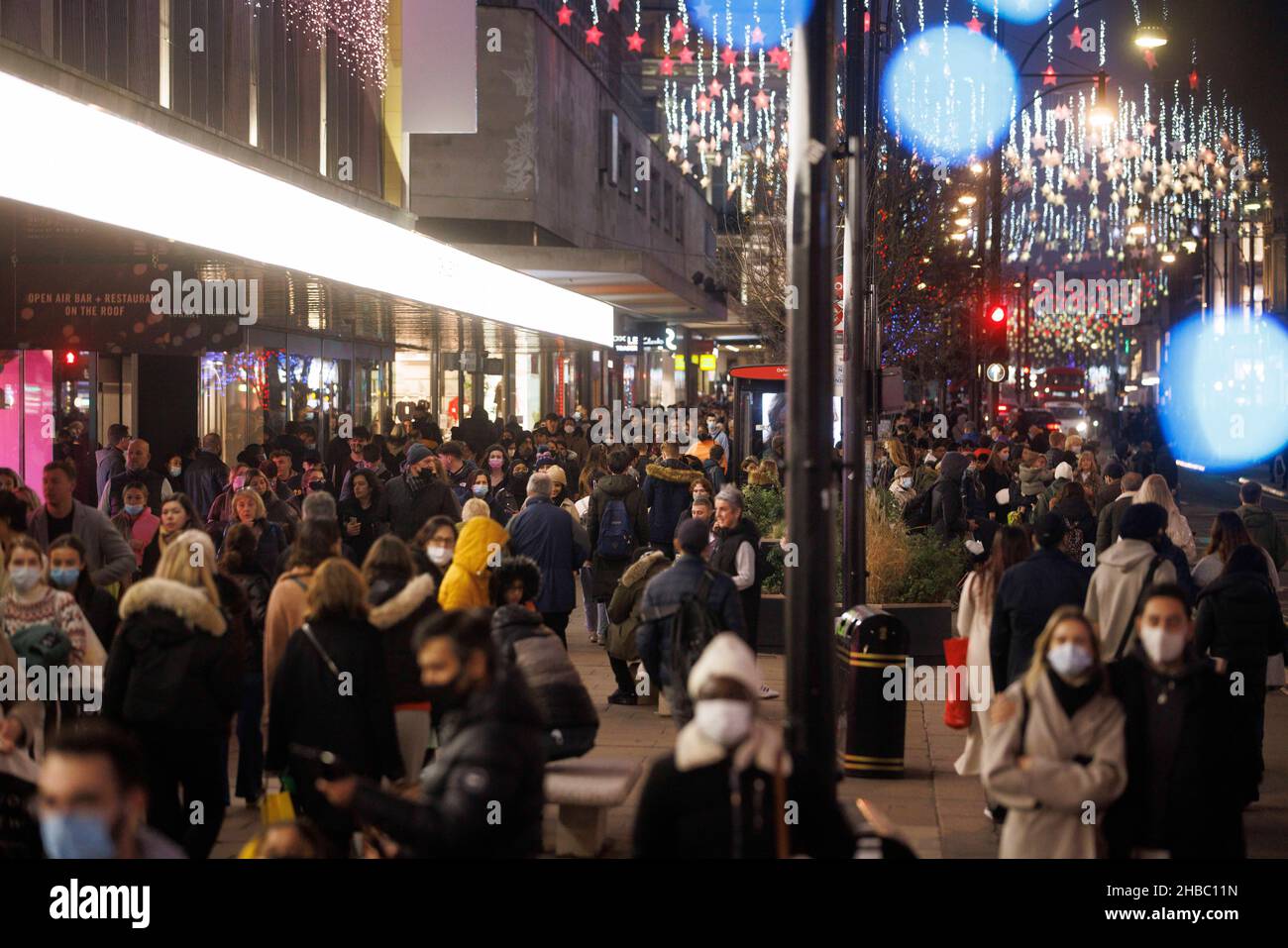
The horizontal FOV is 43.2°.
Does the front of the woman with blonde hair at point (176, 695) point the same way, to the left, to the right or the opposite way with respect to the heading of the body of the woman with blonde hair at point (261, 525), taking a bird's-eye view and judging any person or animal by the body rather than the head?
the opposite way

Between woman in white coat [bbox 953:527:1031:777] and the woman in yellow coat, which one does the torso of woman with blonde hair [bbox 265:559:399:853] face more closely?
the woman in yellow coat

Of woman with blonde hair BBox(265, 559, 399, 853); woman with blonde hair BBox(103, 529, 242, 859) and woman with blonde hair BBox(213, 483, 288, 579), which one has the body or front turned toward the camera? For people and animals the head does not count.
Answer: woman with blonde hair BBox(213, 483, 288, 579)

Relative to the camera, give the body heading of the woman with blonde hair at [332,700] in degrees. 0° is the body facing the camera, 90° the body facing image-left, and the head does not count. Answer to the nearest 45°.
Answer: approximately 180°

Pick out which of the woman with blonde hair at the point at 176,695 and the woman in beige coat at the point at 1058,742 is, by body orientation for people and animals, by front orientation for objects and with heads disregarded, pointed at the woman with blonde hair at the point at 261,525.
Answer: the woman with blonde hair at the point at 176,695

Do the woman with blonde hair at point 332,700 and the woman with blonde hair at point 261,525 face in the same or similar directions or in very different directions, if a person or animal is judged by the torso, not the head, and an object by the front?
very different directions

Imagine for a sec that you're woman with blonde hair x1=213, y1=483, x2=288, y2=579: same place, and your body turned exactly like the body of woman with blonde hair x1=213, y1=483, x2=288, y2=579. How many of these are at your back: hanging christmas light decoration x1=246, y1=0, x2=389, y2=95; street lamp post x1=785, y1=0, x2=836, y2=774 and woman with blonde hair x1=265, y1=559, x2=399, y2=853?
1

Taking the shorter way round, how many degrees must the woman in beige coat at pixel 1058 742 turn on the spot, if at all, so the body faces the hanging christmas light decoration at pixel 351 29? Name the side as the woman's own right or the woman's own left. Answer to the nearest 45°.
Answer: approximately 135° to the woman's own right

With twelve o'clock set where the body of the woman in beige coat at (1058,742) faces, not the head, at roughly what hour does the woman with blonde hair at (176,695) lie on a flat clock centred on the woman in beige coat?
The woman with blonde hair is roughly at 3 o'clock from the woman in beige coat.

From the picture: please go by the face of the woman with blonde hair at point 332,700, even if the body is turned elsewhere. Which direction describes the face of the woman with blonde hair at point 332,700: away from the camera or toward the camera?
away from the camera

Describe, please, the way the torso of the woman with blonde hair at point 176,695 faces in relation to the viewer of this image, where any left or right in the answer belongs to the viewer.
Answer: facing away from the viewer

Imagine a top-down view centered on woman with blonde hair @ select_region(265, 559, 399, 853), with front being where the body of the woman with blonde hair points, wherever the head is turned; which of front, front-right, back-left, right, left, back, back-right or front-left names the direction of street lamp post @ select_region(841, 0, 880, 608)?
front-right

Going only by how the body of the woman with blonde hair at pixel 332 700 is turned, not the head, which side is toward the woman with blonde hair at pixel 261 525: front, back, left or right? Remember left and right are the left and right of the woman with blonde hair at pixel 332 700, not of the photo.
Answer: front

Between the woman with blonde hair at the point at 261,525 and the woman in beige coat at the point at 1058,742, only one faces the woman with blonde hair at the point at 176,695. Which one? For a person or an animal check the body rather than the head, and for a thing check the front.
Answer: the woman with blonde hair at the point at 261,525
